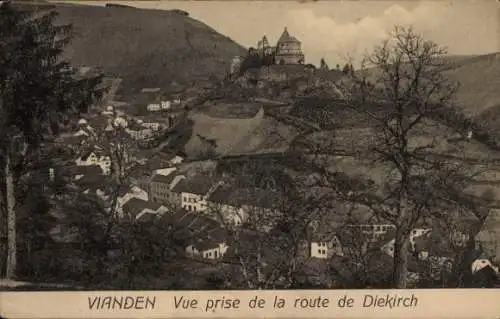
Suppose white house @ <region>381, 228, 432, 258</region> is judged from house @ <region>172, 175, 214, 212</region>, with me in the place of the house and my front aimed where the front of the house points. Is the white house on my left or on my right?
on my left

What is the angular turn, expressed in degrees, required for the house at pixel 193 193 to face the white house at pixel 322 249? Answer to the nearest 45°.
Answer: approximately 90° to its left

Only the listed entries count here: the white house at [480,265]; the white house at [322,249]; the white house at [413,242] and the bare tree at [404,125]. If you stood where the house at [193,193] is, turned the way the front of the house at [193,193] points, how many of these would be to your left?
4

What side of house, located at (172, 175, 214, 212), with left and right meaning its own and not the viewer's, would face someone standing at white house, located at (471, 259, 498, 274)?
left
